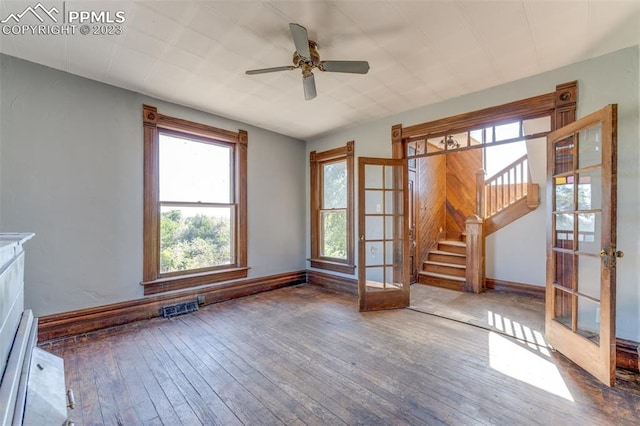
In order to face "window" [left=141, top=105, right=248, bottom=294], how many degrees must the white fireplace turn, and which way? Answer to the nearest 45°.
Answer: approximately 45° to its left

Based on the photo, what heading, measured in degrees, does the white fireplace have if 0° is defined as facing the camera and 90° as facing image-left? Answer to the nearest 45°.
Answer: approximately 270°

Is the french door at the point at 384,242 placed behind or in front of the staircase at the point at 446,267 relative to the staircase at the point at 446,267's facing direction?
in front

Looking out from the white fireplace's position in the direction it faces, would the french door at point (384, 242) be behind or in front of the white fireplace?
in front

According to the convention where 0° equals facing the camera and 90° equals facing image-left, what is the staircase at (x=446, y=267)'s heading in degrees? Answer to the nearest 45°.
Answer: approximately 45°

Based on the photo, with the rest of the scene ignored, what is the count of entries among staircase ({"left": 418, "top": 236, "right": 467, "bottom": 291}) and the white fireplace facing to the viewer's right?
1

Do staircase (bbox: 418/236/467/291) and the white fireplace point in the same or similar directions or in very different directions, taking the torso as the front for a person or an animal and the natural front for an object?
very different directions

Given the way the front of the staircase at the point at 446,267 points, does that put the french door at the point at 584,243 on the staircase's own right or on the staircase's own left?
on the staircase's own left

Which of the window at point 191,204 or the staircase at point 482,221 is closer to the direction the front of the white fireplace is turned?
the staircase
